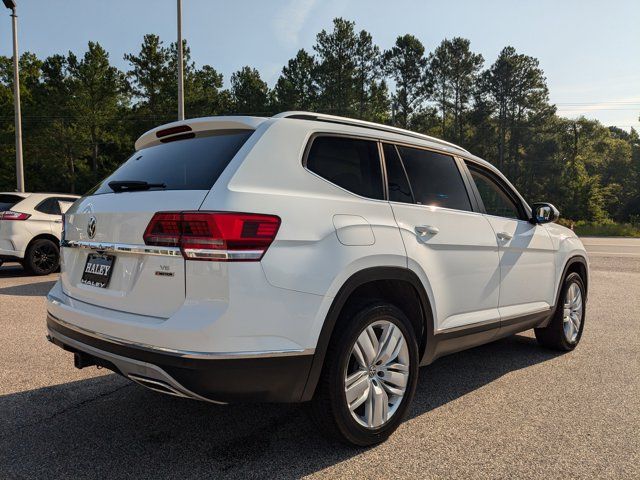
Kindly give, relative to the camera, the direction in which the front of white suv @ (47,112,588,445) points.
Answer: facing away from the viewer and to the right of the viewer

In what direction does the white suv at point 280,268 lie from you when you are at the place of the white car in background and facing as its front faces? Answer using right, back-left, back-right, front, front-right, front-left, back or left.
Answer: back-right

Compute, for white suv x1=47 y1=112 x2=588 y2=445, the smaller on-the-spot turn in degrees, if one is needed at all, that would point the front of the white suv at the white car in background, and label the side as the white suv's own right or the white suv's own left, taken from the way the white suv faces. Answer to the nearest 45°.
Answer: approximately 90° to the white suv's own left

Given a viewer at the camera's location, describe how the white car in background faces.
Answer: facing away from the viewer and to the right of the viewer
